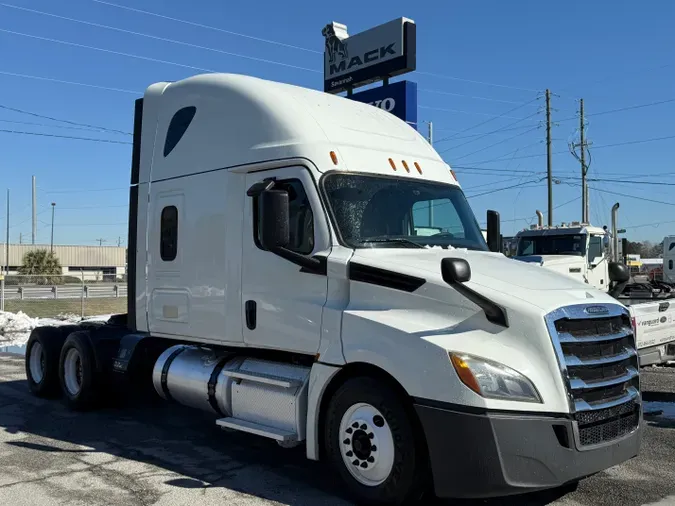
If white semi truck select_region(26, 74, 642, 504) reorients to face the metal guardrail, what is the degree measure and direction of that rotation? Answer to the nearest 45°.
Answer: approximately 180°

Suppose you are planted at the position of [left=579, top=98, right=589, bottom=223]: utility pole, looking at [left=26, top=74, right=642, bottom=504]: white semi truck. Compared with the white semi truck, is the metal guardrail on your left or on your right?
right

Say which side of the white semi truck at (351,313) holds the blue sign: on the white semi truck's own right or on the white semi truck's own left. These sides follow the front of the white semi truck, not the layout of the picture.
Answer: on the white semi truck's own left

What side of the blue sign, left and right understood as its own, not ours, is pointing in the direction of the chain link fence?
right

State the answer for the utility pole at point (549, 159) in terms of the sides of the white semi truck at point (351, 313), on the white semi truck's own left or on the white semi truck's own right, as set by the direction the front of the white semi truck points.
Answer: on the white semi truck's own left

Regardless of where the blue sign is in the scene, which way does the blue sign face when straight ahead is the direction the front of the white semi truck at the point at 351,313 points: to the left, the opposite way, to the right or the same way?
to the right

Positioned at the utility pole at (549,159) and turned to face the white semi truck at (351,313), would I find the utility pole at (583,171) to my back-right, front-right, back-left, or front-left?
back-left

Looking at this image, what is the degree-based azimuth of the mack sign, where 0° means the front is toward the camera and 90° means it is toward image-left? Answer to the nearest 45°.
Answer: approximately 45°

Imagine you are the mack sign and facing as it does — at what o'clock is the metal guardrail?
The metal guardrail is roughly at 3 o'clock from the mack sign.

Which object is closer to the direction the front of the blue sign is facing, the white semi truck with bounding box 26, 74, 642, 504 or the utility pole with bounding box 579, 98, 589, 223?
the white semi truck

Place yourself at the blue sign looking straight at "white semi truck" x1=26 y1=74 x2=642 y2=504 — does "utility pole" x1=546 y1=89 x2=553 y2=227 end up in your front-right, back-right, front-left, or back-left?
back-left

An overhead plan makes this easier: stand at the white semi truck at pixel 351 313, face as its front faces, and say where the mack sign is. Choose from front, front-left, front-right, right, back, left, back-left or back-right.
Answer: back-left
